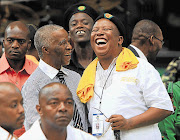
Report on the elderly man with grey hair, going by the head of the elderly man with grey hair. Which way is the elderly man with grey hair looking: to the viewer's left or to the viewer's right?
to the viewer's right

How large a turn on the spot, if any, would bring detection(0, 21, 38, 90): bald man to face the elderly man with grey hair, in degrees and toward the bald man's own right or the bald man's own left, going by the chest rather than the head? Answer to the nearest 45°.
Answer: approximately 45° to the bald man's own left

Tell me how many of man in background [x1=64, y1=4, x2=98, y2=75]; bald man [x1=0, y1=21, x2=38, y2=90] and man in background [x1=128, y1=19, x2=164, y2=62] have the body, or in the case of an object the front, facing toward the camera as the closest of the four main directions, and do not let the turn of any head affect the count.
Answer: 2

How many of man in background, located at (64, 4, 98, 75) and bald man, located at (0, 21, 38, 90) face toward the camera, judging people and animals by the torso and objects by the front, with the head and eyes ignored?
2

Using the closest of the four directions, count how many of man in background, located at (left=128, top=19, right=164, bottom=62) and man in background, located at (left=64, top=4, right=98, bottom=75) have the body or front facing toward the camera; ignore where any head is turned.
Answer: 1

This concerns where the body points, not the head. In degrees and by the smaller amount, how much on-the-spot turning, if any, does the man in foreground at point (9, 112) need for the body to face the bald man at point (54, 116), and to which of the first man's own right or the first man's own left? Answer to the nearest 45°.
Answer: approximately 45° to the first man's own left
